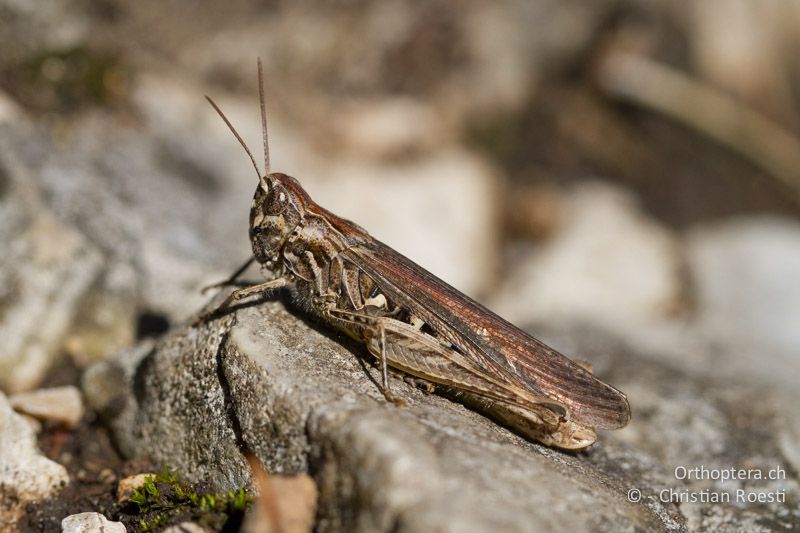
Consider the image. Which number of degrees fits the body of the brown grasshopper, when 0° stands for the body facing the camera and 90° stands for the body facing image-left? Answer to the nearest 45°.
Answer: approximately 90°

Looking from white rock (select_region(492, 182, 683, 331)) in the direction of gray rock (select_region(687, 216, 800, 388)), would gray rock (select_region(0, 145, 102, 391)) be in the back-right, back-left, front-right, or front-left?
back-right

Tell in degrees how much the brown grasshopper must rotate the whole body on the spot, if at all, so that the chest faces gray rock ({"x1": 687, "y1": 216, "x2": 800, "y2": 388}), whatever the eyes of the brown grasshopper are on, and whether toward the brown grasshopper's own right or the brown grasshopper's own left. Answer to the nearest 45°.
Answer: approximately 135° to the brown grasshopper's own right

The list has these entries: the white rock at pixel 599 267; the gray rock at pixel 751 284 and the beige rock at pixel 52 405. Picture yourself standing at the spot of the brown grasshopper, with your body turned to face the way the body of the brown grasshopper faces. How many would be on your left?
0

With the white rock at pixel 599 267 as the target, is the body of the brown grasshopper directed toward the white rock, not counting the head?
no
